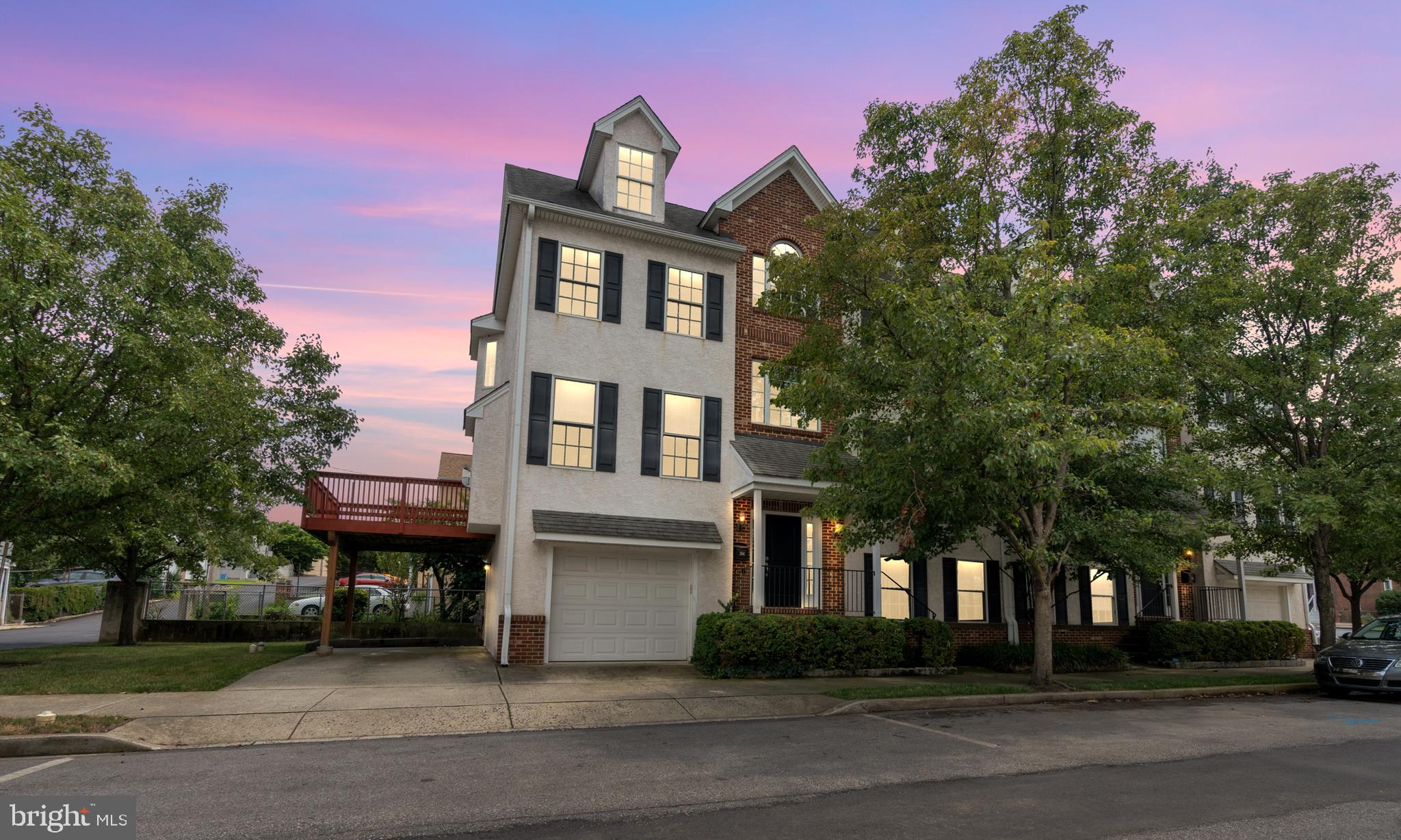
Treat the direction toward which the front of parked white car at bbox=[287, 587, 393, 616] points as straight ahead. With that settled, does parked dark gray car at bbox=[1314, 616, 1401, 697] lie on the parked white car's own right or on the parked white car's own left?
on the parked white car's own left

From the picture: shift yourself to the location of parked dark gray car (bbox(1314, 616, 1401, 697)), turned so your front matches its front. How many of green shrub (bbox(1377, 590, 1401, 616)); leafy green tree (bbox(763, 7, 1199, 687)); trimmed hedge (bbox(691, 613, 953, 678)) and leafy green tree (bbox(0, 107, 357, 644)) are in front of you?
3

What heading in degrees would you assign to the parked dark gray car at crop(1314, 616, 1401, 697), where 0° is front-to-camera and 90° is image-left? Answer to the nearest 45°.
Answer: approximately 45°

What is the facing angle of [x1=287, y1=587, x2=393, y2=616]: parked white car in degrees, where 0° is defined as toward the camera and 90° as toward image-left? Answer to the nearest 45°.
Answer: approximately 90°

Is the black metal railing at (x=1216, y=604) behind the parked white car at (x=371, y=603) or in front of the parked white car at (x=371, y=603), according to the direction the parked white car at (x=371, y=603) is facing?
behind

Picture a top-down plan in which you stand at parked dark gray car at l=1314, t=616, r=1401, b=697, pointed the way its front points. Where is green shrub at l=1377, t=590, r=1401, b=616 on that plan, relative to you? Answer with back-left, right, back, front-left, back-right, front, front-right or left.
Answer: back-right

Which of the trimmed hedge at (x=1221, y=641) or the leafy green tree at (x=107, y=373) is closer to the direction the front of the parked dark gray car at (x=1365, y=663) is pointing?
the leafy green tree

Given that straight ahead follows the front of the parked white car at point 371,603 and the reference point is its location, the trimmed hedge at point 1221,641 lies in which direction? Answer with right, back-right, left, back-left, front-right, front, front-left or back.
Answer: back-left

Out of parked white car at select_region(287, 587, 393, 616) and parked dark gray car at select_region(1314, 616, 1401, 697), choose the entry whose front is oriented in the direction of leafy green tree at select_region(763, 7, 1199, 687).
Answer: parked dark gray car at select_region(1314, 616, 1401, 697)

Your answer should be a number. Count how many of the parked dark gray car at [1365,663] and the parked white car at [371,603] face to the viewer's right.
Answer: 0

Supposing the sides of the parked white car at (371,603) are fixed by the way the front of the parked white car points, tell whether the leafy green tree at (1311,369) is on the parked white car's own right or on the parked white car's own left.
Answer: on the parked white car's own left
